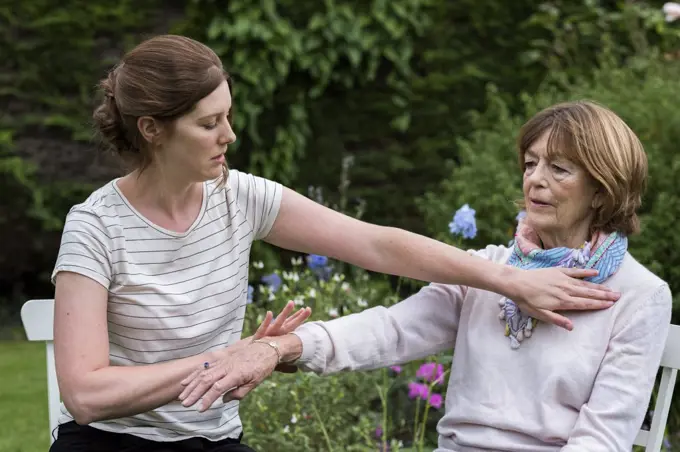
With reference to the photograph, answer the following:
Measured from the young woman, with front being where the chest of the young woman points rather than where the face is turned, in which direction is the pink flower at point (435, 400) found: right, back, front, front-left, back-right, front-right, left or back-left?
left

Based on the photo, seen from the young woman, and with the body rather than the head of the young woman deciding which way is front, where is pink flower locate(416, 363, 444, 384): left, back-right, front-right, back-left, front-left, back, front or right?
left

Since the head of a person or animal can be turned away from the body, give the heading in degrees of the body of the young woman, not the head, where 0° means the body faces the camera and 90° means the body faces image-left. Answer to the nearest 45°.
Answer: approximately 315°

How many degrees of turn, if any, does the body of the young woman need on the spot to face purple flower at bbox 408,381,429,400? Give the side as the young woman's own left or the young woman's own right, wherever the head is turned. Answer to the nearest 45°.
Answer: approximately 90° to the young woman's own left

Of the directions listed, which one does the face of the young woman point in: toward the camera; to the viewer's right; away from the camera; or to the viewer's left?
to the viewer's right

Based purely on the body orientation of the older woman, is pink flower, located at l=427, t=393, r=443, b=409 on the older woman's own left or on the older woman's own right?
on the older woman's own right

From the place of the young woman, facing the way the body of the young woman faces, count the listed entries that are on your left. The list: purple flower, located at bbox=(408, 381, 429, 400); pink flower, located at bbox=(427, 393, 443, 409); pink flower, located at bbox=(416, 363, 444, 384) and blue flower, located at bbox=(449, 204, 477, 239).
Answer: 4

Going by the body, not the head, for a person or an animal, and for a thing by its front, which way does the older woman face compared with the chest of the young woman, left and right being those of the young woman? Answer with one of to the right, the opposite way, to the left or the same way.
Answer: to the right

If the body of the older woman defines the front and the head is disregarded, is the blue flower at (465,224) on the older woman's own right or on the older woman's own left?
on the older woman's own right

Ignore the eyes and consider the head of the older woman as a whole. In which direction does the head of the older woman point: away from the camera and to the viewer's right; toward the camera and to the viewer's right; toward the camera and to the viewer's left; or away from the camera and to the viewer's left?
toward the camera and to the viewer's left

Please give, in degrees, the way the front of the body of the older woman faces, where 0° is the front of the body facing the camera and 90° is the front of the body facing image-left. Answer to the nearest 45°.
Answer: approximately 45°

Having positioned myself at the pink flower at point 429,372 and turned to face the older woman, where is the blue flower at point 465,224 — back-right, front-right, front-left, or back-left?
back-left
